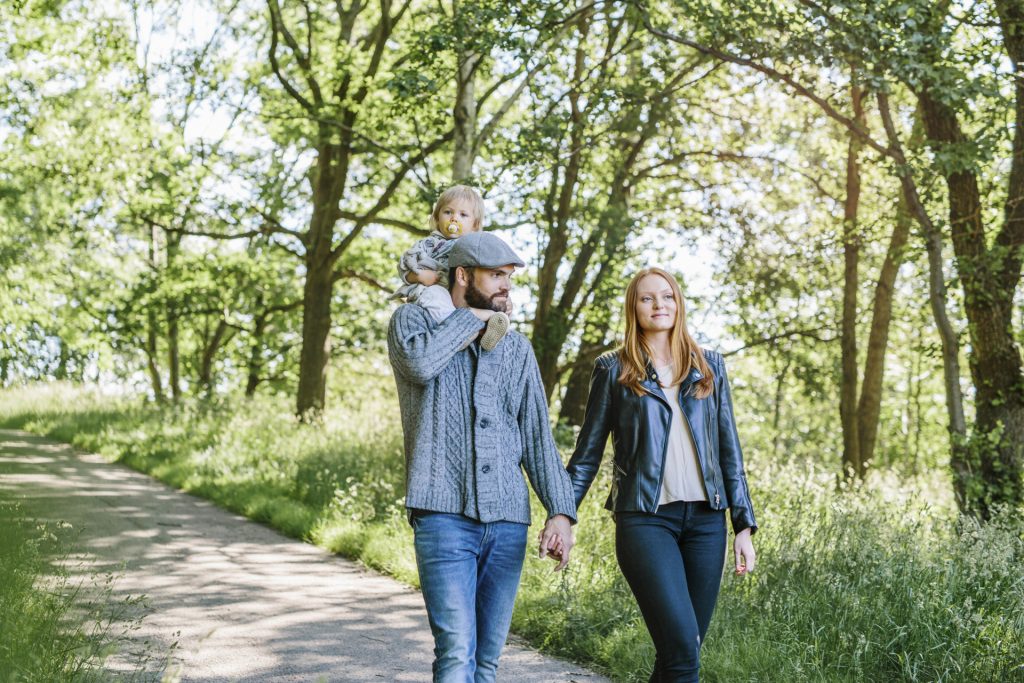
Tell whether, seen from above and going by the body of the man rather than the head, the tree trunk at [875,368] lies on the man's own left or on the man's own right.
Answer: on the man's own left

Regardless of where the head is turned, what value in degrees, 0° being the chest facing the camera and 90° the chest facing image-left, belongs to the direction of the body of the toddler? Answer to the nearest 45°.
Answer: approximately 315°

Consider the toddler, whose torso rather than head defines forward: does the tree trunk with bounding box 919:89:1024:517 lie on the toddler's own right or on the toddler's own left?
on the toddler's own left

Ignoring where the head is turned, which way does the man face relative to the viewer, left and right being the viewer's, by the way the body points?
facing the viewer and to the right of the viewer

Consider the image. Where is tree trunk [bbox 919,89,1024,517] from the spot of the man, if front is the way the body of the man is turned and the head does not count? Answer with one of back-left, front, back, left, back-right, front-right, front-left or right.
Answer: left
